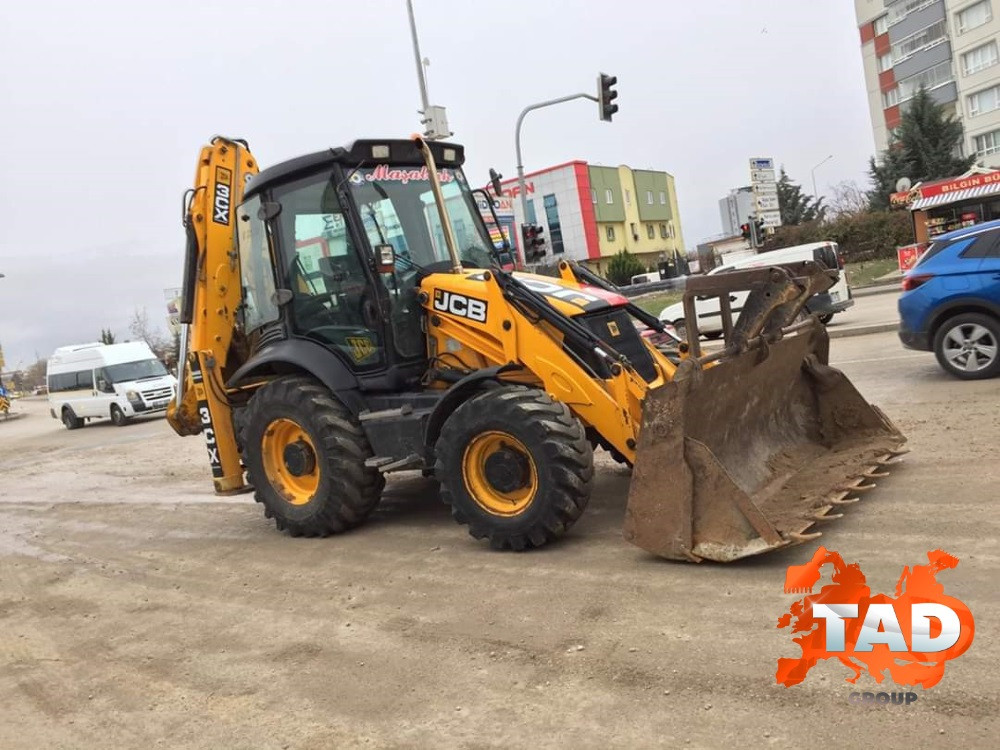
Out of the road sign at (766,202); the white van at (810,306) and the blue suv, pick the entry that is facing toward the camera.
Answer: the road sign

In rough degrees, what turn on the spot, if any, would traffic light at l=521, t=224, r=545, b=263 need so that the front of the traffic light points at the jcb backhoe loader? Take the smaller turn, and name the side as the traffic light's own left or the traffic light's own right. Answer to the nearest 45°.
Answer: approximately 45° to the traffic light's own right

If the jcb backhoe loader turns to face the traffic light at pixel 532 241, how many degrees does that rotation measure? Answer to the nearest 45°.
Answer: approximately 135° to its left

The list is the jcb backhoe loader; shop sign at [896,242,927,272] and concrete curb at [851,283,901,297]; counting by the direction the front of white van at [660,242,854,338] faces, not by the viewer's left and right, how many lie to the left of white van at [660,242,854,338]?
1

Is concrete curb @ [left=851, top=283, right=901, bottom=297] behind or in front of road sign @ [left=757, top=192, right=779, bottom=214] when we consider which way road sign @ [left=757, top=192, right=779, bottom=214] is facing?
in front

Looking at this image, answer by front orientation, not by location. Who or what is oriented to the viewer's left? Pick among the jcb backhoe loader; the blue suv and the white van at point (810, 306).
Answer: the white van

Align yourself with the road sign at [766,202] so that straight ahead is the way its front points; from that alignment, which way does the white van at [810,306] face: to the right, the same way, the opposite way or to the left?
to the right

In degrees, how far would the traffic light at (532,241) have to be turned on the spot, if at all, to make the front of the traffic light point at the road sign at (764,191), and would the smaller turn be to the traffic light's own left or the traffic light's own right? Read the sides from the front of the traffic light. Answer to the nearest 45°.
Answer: approximately 90° to the traffic light's own left

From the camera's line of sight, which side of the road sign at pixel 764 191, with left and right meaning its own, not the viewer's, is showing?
front

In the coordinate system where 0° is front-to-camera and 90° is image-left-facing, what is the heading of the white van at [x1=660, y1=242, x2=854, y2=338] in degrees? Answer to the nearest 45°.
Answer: approximately 90°

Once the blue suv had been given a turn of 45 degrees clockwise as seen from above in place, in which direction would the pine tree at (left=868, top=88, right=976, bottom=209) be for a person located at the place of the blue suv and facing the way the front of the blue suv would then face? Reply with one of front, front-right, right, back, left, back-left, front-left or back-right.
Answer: back-left

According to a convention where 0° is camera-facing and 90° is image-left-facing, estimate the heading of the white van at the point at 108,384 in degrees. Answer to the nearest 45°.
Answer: approximately 315°

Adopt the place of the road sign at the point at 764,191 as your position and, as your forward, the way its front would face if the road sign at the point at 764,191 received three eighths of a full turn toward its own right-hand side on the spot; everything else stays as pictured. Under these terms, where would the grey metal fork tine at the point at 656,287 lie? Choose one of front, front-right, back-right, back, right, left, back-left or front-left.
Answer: back-left

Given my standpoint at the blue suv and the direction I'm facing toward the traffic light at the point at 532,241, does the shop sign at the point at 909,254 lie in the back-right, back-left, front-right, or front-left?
front-right

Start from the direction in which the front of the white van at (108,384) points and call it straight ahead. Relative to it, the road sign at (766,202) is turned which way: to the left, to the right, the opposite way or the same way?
to the right

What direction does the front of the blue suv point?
to the viewer's right

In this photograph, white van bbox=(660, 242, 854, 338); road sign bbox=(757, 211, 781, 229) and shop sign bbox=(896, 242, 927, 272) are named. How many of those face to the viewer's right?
0

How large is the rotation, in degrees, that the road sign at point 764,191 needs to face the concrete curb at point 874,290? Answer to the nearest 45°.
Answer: approximately 45° to its left

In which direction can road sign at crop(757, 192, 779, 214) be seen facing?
toward the camera

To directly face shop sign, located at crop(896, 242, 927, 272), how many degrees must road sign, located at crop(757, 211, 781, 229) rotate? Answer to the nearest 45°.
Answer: approximately 45° to its left
